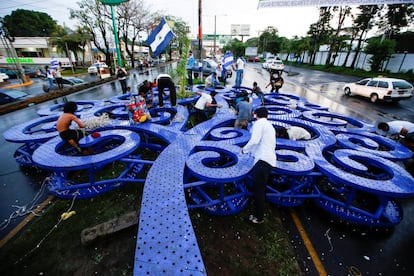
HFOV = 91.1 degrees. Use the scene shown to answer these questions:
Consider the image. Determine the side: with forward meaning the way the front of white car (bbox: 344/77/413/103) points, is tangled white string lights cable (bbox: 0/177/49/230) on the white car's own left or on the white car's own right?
on the white car's own left

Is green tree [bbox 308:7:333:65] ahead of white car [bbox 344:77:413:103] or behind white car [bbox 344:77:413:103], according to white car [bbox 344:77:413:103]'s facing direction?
ahead

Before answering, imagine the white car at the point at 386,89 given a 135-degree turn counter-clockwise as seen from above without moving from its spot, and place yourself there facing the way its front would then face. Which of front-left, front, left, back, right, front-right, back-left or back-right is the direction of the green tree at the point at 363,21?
back

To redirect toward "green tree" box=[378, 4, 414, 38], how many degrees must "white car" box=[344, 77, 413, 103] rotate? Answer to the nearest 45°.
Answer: approximately 45° to its right

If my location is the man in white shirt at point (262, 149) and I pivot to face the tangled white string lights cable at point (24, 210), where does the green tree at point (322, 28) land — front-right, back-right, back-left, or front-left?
back-right

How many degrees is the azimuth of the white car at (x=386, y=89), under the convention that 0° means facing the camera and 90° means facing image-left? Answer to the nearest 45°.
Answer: approximately 135°
